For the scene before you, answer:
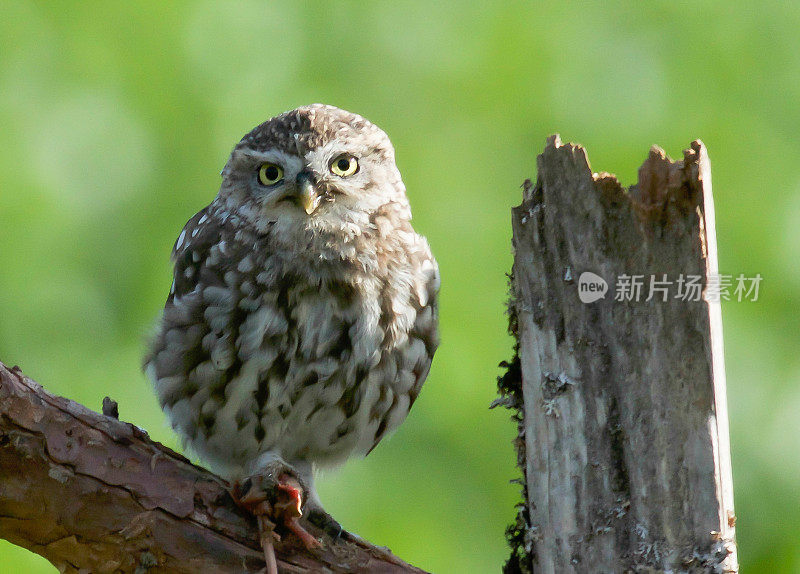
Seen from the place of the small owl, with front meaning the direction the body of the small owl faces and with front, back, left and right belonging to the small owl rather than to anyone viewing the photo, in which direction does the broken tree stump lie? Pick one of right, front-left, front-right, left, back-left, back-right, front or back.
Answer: front-left

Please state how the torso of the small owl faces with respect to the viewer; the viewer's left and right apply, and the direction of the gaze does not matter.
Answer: facing the viewer
